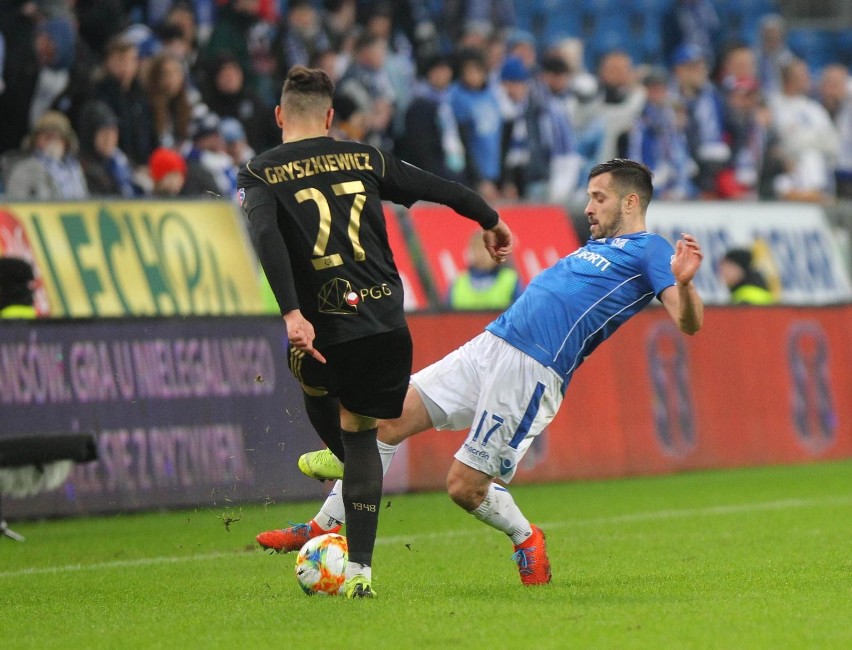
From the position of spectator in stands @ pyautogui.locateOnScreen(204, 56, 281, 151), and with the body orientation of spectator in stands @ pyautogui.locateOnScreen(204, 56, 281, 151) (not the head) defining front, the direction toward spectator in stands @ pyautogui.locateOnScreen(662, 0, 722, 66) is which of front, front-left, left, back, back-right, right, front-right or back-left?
back-left

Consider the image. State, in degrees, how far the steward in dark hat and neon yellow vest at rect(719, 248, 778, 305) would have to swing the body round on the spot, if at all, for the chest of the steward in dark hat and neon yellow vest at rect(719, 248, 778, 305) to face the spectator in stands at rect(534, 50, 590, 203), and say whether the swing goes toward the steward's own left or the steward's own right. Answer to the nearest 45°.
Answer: approximately 90° to the steward's own right

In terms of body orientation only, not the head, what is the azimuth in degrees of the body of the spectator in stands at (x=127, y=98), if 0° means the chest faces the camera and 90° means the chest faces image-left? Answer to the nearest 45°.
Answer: approximately 0°

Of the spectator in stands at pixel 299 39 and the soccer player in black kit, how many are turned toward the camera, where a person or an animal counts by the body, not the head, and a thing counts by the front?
1

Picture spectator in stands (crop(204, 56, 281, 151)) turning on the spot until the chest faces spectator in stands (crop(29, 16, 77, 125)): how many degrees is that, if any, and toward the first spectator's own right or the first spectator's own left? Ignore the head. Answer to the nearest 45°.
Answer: approximately 45° to the first spectator's own right

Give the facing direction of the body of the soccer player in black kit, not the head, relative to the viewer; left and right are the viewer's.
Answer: facing away from the viewer
